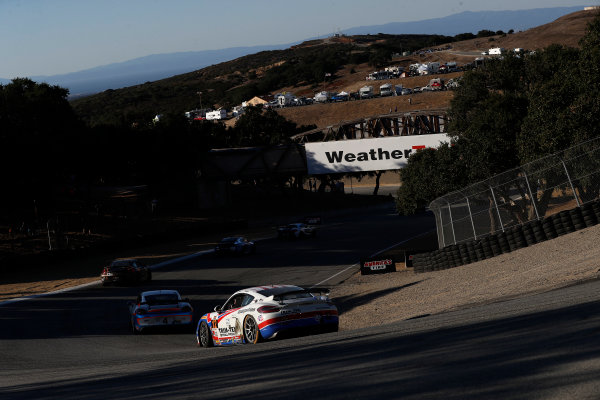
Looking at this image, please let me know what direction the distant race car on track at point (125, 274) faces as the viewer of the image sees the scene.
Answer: facing away from the viewer and to the right of the viewer

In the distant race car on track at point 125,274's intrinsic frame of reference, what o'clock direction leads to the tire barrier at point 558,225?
The tire barrier is roughly at 3 o'clock from the distant race car on track.

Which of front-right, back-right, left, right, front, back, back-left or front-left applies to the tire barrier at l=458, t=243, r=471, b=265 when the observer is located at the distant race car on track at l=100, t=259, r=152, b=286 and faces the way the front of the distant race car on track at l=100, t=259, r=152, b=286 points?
right

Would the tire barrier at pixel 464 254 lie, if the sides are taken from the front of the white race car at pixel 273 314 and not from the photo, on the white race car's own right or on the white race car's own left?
on the white race car's own right

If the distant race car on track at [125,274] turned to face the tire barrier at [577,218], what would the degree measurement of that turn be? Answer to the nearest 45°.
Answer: approximately 90° to its right

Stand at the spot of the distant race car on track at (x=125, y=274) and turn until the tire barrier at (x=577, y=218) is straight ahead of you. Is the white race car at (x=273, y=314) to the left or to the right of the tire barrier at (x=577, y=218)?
right

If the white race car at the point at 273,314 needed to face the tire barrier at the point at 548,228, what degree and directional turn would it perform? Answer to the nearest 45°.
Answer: approximately 90° to its right

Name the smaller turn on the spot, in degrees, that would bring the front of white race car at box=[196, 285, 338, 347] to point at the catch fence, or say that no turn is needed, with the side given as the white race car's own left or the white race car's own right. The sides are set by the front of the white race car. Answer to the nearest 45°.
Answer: approximately 90° to the white race car's own right

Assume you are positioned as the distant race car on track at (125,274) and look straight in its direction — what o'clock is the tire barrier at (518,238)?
The tire barrier is roughly at 3 o'clock from the distant race car on track.

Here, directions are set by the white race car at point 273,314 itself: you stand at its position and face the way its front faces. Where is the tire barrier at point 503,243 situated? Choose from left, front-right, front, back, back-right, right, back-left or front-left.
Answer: right

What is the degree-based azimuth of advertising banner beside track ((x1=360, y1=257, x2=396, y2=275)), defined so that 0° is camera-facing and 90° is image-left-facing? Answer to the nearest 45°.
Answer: approximately 0°

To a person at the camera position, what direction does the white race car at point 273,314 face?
facing away from the viewer and to the left of the viewer

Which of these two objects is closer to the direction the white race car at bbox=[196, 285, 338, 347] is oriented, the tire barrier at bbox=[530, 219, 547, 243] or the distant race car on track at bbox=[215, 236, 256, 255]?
the distant race car on track

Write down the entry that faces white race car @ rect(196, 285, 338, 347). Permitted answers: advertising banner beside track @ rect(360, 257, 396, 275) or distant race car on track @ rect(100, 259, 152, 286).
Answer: the advertising banner beside track
